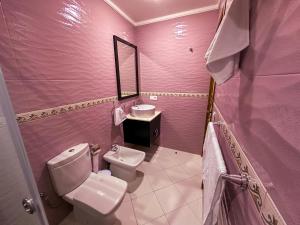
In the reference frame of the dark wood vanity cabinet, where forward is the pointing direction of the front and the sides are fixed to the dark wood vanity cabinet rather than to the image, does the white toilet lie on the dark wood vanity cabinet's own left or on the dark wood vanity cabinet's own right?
on the dark wood vanity cabinet's own right

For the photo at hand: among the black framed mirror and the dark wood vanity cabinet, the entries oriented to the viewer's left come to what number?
0

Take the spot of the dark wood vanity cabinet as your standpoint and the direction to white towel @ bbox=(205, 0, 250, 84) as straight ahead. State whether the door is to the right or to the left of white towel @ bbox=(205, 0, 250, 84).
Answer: right

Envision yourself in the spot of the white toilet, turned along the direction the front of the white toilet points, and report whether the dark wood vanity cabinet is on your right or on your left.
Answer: on your left

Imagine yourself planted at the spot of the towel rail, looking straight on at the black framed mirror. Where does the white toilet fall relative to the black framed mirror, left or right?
left
